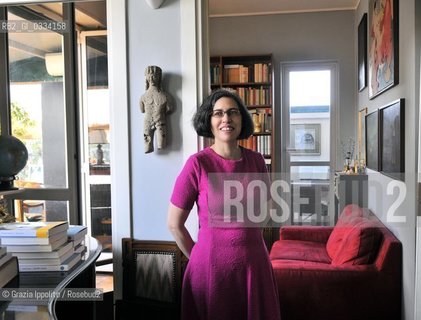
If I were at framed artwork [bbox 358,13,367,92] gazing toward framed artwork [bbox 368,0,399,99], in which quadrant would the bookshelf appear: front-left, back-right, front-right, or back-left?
back-right

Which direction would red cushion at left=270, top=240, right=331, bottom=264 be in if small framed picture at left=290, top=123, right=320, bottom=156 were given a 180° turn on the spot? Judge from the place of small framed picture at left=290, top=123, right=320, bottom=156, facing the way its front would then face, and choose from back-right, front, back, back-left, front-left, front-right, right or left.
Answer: back

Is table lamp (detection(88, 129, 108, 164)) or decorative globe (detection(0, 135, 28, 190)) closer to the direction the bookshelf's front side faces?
the decorative globe

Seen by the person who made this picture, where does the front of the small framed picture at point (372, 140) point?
facing to the left of the viewer

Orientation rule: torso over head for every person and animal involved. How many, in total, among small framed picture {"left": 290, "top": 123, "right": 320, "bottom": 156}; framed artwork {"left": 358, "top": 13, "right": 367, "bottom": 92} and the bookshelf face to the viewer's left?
1

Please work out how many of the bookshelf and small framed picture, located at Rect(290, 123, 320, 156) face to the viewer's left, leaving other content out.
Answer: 0

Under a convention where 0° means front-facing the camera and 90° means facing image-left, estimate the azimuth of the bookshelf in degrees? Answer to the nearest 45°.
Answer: approximately 0°

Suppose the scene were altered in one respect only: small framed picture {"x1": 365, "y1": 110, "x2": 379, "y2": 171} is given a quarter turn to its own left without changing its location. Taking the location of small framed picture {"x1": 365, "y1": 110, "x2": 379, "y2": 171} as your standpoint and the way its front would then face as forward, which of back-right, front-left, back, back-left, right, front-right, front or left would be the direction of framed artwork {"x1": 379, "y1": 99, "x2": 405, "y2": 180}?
front

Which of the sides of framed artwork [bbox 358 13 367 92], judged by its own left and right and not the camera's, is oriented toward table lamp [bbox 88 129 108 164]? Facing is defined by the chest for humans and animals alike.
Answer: front

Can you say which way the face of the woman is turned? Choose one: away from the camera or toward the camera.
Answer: toward the camera

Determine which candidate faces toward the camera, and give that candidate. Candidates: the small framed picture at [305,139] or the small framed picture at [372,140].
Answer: the small framed picture at [305,139]

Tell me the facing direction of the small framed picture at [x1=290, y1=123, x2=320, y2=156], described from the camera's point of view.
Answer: facing the viewer

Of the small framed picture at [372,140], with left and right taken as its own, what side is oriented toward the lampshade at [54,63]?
front

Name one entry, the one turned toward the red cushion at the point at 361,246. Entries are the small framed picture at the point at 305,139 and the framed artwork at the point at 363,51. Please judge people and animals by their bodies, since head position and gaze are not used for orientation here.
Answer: the small framed picture

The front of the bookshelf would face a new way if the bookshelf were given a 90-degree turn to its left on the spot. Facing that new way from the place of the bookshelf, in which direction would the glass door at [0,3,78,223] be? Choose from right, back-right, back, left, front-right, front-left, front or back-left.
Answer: back-right

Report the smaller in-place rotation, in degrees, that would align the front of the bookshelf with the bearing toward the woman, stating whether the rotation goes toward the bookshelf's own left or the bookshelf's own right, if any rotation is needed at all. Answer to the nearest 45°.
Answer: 0° — it already faces them
